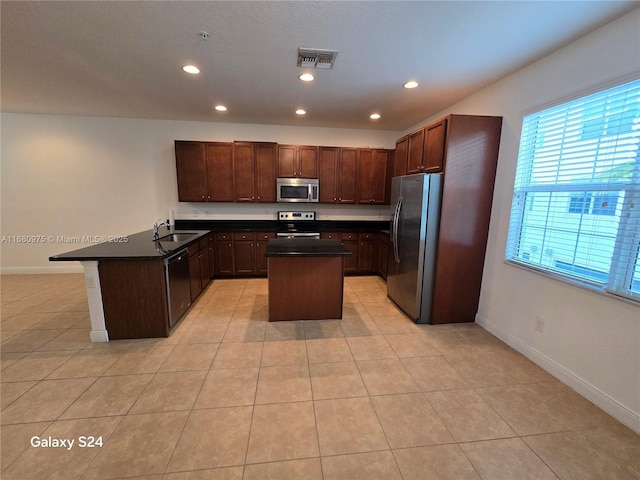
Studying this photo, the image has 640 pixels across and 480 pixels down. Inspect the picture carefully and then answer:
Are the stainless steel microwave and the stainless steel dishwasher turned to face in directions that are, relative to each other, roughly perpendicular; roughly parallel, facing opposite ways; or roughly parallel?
roughly perpendicular

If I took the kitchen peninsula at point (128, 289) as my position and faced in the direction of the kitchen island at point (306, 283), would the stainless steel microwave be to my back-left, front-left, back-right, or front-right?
front-left

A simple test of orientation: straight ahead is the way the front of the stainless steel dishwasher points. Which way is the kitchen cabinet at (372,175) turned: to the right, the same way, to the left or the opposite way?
to the right

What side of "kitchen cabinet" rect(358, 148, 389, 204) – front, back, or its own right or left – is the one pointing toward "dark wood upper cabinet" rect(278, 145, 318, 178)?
right

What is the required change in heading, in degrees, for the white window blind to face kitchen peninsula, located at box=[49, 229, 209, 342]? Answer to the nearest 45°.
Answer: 0° — it already faces it

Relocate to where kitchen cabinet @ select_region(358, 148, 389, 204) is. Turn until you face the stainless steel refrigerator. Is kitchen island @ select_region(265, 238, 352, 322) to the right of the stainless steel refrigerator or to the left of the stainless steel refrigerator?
right

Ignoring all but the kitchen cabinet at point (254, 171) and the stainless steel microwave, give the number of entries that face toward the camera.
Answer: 2

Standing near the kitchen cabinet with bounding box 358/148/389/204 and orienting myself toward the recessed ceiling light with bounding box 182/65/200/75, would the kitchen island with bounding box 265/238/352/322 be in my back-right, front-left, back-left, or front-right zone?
front-left

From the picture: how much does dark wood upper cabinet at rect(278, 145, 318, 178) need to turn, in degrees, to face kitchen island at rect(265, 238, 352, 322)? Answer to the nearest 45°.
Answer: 0° — it already faces it

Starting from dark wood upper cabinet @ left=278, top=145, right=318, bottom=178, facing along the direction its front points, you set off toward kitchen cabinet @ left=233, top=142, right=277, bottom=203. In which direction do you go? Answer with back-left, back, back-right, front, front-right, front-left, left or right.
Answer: right

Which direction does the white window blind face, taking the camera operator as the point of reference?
facing the viewer and to the left of the viewer

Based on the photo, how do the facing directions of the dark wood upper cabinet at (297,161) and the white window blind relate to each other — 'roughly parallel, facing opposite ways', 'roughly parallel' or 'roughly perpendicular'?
roughly perpendicular

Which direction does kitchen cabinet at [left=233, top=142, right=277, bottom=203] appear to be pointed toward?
toward the camera

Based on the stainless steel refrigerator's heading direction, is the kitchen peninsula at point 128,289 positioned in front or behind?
in front

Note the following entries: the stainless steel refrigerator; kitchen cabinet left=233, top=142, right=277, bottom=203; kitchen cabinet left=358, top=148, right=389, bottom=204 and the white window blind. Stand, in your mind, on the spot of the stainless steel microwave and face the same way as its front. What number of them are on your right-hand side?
1

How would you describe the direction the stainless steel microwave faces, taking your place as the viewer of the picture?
facing the viewer

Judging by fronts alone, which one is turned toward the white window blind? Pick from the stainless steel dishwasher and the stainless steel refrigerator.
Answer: the stainless steel dishwasher

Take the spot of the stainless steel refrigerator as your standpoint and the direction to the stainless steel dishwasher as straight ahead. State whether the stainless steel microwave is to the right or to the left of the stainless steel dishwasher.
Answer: right
